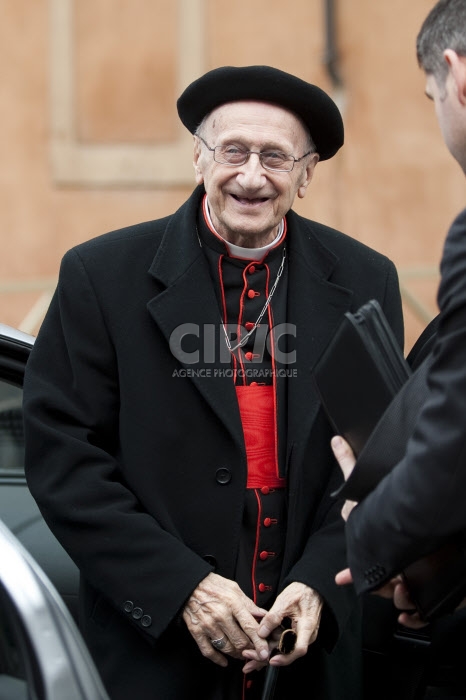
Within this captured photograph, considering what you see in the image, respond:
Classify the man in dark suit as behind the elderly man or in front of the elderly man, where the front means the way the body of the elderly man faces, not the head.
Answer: in front

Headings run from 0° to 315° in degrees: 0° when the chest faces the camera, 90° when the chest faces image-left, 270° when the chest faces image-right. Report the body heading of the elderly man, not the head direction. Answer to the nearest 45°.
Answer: approximately 0°

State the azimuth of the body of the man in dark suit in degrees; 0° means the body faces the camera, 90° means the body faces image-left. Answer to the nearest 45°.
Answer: approximately 135°

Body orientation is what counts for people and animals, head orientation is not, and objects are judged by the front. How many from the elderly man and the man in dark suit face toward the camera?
1

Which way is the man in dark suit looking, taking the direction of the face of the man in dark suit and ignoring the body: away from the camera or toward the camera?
away from the camera

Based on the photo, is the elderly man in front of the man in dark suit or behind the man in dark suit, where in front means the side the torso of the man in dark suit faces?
in front
